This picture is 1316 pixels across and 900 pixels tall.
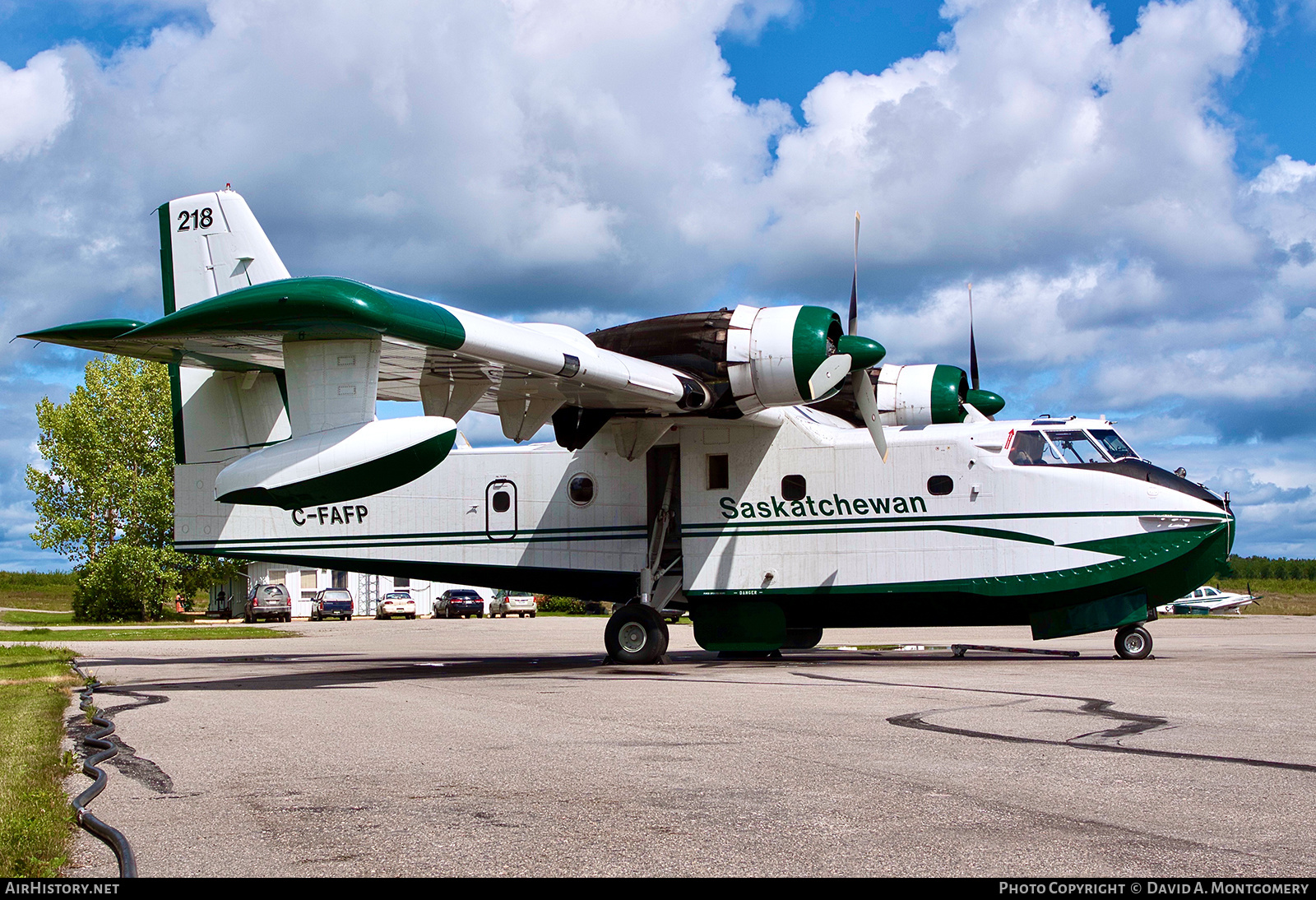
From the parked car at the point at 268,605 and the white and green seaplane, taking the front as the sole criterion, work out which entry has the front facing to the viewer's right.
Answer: the white and green seaplane

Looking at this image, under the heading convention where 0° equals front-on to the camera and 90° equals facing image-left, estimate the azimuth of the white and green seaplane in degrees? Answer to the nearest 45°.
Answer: approximately 270°

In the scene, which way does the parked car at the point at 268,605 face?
away from the camera

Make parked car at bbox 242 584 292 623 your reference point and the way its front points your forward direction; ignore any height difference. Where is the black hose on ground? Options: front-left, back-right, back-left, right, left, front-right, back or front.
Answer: back

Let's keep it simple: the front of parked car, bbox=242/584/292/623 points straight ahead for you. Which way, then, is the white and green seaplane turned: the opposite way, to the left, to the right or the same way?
to the right

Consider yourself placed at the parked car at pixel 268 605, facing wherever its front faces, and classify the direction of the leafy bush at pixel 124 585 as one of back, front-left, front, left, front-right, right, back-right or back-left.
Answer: left

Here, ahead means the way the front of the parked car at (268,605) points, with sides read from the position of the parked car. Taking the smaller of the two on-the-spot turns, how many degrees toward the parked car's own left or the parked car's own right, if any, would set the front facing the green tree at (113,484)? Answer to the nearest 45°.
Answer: approximately 90° to the parked car's own left

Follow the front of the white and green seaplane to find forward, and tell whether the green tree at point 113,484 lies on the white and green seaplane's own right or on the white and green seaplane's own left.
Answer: on the white and green seaplane's own left
